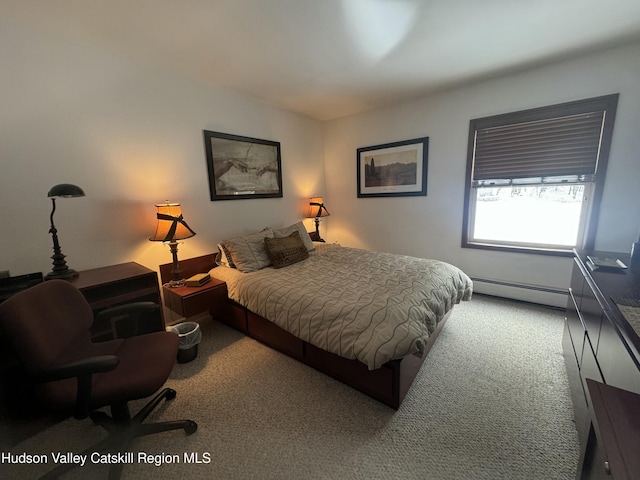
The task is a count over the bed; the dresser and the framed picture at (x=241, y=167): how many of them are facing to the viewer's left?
1

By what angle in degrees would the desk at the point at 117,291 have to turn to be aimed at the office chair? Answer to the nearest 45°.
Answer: approximately 45° to its right

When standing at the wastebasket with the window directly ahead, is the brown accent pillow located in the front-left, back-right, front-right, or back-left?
front-left

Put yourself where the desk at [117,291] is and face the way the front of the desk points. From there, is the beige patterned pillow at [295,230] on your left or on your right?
on your left

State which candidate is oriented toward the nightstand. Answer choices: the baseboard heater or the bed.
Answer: the baseboard heater

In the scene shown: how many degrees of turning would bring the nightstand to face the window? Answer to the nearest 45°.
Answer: approximately 45° to its left

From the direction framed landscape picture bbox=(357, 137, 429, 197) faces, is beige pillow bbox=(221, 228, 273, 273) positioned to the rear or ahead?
ahead

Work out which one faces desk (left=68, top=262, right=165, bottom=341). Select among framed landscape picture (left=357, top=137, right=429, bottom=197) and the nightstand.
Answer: the framed landscape picture

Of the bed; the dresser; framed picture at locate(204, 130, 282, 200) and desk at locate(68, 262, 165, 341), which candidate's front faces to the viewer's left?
the dresser

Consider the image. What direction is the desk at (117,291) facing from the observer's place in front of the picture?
facing the viewer and to the right of the viewer

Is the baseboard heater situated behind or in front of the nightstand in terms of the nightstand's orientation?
in front

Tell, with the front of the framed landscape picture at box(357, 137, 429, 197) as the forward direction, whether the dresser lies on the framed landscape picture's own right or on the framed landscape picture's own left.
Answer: on the framed landscape picture's own left

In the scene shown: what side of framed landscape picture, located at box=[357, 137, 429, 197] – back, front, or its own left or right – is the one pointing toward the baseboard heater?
left

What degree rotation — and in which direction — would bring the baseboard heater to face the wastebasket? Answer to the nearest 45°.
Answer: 0° — it already faces it

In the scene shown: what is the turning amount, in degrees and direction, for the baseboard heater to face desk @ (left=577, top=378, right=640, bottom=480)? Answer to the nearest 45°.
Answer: approximately 45° to its left

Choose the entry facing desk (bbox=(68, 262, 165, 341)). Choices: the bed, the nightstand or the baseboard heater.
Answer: the baseboard heater

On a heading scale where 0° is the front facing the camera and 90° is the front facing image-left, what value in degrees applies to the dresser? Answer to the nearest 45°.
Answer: approximately 90°

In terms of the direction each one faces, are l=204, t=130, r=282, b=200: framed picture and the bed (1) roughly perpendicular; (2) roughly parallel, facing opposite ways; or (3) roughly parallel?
roughly parallel
